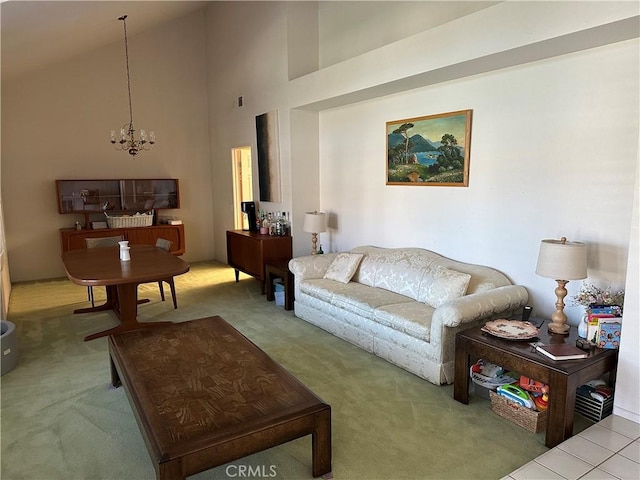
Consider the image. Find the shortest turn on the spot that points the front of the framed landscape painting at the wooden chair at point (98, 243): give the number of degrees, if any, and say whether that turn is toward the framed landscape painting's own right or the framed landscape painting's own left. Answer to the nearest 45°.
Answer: approximately 45° to the framed landscape painting's own right

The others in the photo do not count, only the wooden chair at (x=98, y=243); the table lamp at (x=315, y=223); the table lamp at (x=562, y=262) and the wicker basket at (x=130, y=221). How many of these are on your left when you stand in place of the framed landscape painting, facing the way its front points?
1

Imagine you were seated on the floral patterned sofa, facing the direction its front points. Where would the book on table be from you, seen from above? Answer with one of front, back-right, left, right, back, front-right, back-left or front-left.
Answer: left

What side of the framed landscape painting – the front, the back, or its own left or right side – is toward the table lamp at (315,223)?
right

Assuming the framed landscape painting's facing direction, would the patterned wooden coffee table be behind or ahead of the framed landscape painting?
ahead

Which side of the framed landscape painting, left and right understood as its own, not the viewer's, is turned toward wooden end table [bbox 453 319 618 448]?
left

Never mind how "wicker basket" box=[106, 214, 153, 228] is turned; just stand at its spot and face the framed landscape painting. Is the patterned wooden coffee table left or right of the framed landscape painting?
right

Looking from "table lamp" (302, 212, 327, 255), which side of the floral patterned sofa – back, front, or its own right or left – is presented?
right

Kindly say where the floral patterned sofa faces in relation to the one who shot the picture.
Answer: facing the viewer and to the left of the viewer

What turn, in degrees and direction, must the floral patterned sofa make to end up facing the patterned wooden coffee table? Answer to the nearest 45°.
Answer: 0° — it already faces it
